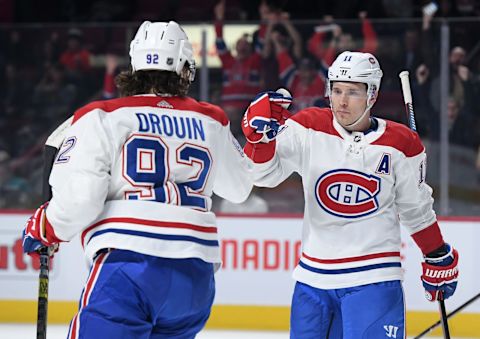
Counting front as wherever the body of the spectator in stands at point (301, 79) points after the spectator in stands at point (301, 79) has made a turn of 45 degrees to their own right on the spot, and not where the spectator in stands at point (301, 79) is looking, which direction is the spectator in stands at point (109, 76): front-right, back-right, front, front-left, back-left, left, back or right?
front-right

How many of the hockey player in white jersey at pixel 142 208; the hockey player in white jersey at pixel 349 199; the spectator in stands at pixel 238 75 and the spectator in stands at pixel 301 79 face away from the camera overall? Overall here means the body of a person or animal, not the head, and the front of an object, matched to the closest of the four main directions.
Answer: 1

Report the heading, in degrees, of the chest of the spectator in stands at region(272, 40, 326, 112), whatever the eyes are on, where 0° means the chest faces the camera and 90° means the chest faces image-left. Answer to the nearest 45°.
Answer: approximately 0°

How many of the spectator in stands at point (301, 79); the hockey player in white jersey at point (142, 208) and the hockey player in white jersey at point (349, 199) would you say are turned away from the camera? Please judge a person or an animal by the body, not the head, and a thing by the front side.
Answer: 1

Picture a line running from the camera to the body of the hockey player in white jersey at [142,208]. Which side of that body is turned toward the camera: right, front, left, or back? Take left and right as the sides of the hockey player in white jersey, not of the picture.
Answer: back

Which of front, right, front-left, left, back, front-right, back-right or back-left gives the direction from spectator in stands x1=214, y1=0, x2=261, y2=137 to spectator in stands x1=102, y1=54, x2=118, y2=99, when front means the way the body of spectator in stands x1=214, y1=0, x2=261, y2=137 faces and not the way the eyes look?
right

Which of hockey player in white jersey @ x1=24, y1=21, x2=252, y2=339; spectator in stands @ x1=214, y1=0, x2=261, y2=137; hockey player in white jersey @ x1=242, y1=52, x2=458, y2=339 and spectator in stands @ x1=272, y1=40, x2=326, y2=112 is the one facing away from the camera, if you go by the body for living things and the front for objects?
hockey player in white jersey @ x1=24, y1=21, x2=252, y2=339

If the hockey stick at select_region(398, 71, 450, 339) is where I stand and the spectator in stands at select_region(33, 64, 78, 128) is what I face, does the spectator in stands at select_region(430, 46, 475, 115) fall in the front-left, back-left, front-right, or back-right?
front-right

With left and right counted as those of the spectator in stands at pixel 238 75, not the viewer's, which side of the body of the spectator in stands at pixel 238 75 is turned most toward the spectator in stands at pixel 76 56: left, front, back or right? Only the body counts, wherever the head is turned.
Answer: right

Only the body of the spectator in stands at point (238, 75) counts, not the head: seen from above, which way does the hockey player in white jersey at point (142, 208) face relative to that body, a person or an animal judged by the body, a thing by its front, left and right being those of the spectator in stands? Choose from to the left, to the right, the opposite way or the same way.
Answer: the opposite way

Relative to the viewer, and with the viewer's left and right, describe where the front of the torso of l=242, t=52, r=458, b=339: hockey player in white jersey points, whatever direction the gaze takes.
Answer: facing the viewer

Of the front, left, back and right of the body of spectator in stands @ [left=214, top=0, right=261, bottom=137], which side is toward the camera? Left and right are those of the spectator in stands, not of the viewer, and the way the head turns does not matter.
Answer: front
